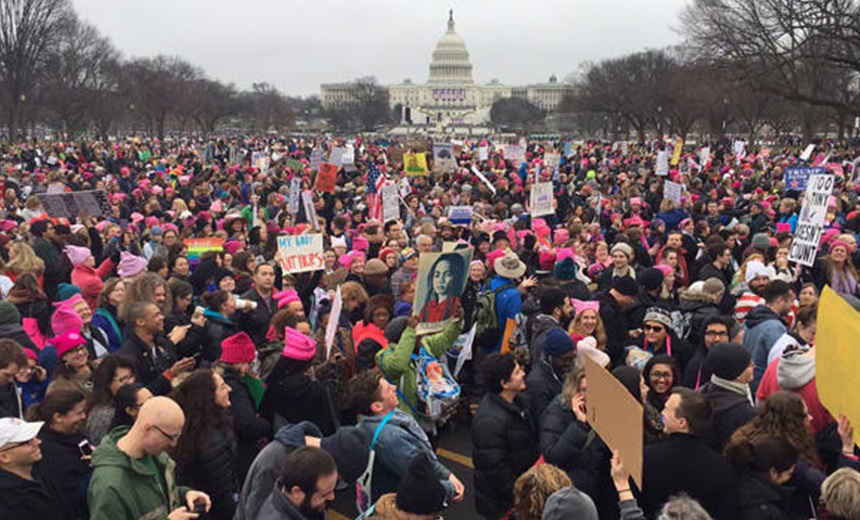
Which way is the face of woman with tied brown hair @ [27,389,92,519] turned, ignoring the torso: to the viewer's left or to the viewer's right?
to the viewer's right

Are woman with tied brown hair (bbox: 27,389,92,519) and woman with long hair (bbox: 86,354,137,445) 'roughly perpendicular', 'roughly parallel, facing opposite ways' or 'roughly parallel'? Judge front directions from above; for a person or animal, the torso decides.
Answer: roughly parallel

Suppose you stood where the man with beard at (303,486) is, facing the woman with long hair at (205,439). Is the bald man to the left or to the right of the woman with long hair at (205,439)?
left

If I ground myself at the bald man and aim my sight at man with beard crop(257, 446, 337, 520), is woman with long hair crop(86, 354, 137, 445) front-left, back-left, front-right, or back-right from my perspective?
back-left

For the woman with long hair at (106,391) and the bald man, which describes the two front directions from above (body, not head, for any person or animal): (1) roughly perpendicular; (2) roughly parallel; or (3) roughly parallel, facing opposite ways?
roughly parallel

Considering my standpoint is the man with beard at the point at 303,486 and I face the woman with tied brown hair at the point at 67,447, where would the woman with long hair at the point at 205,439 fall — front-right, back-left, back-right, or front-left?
front-right
